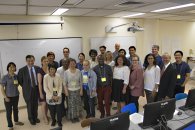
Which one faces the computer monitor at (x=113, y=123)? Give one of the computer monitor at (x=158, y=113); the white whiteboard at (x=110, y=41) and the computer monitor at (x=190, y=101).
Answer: the white whiteboard

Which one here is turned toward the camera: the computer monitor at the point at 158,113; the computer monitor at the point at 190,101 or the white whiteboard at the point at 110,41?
the white whiteboard

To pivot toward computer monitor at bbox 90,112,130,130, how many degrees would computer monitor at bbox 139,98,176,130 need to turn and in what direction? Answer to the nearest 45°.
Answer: approximately 90° to its left

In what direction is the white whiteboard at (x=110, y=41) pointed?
toward the camera

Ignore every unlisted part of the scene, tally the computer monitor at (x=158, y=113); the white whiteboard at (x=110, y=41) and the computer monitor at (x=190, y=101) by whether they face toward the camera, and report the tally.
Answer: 1

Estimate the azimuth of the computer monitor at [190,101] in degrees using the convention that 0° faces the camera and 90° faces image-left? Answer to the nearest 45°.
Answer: approximately 135°

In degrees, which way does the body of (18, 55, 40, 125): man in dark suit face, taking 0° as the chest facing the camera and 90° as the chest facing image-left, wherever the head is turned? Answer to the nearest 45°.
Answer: approximately 315°

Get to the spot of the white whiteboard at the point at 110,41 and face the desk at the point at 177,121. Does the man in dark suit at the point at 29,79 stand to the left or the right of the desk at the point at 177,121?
right
